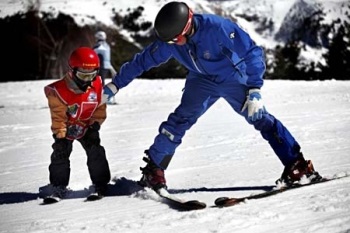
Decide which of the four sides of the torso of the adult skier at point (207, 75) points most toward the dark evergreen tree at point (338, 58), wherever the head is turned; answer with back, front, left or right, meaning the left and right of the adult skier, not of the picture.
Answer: back
